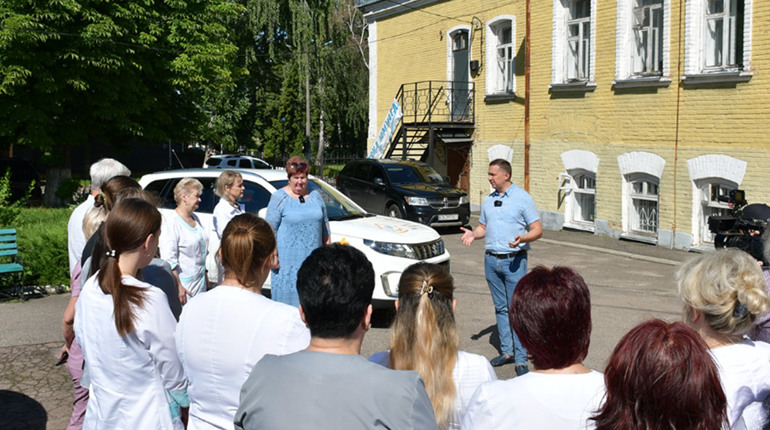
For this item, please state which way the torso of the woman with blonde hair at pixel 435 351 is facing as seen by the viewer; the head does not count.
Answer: away from the camera

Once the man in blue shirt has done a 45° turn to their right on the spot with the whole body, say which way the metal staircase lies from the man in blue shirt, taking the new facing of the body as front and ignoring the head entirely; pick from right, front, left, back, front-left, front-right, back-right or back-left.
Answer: right

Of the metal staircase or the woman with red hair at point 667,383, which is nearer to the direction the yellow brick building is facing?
the woman with red hair

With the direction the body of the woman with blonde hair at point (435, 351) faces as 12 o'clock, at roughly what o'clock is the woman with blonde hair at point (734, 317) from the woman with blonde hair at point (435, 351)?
the woman with blonde hair at point (734, 317) is roughly at 3 o'clock from the woman with blonde hair at point (435, 351).

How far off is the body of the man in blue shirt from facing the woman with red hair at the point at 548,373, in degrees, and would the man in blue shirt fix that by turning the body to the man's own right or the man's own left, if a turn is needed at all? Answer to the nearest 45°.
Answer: approximately 45° to the man's own left

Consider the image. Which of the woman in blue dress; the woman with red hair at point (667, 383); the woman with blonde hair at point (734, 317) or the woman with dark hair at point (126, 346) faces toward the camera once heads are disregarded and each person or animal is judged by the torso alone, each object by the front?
the woman in blue dress

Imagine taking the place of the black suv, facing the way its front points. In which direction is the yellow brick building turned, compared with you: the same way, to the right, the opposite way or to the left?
to the right

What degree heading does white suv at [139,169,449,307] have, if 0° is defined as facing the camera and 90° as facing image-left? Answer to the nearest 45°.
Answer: approximately 315°

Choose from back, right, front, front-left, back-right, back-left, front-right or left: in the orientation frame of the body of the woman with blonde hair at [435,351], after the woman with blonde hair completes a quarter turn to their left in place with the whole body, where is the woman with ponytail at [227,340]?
front

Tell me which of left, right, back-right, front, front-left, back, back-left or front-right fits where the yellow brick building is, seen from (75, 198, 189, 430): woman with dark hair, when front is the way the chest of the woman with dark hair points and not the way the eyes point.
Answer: front

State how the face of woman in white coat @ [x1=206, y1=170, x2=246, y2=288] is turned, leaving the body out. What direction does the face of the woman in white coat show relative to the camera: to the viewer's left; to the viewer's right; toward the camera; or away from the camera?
to the viewer's right

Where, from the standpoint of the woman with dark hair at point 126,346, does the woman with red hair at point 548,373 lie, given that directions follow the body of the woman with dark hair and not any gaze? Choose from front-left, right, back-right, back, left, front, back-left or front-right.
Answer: right

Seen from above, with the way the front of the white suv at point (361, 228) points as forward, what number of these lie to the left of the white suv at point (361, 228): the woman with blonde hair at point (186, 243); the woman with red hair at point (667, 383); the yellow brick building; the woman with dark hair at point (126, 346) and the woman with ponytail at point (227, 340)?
1

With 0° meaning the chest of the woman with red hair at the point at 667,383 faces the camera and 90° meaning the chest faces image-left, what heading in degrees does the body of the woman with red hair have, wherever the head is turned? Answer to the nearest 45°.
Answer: approximately 180°

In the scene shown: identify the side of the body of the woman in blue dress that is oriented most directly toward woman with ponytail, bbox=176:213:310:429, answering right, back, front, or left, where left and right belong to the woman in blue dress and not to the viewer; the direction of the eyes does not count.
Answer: front

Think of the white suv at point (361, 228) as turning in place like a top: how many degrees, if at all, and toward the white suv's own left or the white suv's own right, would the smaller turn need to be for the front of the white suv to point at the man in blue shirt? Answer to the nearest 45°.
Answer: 0° — it already faces them

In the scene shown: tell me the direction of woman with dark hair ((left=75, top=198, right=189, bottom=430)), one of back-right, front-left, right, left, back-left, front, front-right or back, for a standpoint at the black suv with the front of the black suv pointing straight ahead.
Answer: front-right
